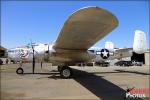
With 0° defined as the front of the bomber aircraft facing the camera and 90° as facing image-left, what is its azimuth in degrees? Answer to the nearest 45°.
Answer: approximately 90°
